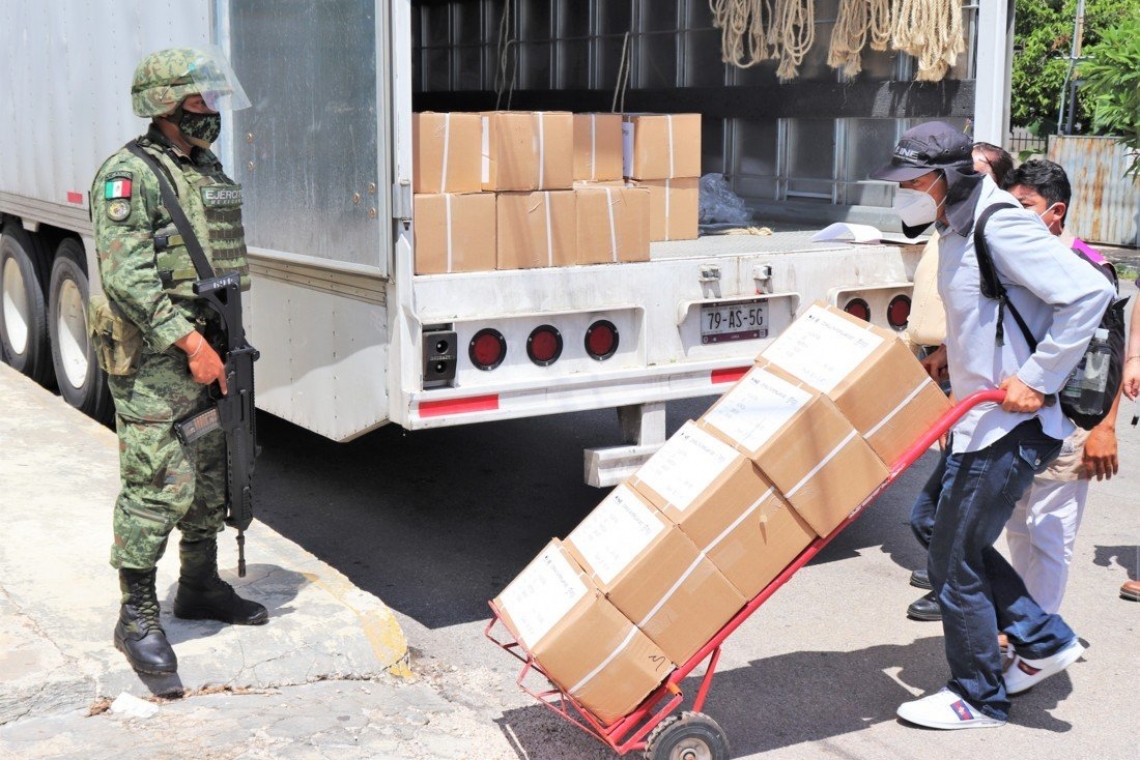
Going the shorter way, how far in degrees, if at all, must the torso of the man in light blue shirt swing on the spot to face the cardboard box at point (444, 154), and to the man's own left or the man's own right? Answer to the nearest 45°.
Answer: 0° — they already face it

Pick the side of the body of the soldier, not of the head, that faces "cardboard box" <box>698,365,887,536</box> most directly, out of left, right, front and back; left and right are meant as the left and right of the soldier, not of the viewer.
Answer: front

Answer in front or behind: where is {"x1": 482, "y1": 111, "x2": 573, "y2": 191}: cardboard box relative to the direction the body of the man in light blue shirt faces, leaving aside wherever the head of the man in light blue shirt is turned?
in front

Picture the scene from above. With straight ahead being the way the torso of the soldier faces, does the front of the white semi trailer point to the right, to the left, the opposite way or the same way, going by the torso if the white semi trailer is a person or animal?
the opposite way

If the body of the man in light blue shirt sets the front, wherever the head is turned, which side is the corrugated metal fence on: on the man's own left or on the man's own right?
on the man's own right

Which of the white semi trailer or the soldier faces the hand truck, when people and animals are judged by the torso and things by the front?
the soldier

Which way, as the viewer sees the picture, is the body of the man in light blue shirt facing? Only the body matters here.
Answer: to the viewer's left

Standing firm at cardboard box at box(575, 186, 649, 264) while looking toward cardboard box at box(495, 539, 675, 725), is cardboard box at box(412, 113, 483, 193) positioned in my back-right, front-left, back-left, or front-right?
front-right

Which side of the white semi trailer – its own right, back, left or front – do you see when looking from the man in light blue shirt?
back

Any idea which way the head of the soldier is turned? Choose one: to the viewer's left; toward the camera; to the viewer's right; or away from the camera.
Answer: to the viewer's right

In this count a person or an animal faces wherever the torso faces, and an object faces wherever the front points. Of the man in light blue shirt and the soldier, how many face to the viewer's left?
1

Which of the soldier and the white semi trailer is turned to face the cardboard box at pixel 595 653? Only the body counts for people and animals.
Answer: the soldier

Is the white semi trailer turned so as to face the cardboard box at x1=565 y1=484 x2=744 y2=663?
no

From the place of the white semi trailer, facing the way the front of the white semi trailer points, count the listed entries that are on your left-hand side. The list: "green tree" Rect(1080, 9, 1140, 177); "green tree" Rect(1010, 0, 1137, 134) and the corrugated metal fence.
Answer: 0

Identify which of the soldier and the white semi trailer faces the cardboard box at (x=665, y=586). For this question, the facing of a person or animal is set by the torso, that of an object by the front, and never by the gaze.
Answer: the soldier

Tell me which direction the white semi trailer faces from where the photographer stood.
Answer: facing away from the viewer and to the left of the viewer
